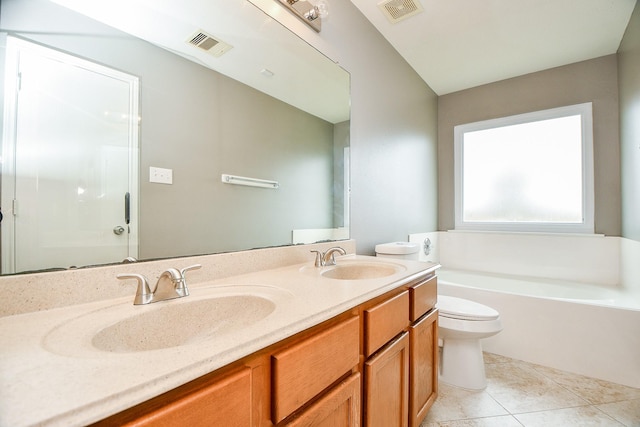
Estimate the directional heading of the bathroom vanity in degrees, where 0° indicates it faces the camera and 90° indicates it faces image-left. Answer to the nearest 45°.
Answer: approximately 315°

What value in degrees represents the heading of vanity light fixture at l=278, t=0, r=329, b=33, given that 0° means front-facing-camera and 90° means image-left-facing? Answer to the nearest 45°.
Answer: approximately 315°

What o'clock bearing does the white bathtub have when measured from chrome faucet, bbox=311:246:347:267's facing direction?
The white bathtub is roughly at 10 o'clock from the chrome faucet.

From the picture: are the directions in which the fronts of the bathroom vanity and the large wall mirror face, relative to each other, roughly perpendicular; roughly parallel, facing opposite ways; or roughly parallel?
roughly parallel

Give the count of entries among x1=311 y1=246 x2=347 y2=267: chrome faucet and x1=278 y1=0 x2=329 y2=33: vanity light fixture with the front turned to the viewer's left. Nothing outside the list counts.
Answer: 0

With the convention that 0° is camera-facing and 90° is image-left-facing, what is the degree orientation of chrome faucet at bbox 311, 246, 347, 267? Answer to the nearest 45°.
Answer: approximately 315°

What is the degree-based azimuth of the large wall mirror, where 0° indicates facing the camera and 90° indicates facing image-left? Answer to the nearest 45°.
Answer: approximately 315°

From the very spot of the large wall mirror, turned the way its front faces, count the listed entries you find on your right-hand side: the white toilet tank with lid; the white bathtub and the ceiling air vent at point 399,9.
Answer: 0

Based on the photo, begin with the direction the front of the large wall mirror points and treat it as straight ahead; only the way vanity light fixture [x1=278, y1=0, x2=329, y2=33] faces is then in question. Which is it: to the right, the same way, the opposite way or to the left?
the same way

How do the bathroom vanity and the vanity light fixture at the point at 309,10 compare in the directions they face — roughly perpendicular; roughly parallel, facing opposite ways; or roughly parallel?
roughly parallel

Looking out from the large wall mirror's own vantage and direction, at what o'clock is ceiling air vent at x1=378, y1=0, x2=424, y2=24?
The ceiling air vent is roughly at 10 o'clock from the large wall mirror.
